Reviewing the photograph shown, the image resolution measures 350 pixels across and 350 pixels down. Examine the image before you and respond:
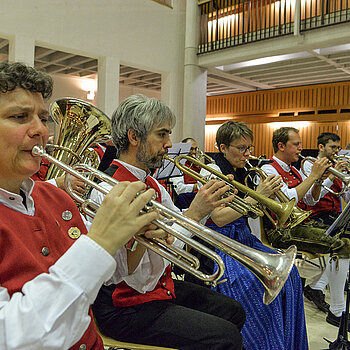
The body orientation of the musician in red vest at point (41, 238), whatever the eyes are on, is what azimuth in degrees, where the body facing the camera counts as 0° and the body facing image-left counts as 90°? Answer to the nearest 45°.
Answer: approximately 315°

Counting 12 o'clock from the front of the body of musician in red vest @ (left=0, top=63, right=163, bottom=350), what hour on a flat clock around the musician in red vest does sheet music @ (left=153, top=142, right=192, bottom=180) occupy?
The sheet music is roughly at 8 o'clock from the musician in red vest.

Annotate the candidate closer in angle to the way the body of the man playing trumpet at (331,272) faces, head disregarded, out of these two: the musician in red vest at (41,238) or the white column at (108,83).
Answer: the musician in red vest

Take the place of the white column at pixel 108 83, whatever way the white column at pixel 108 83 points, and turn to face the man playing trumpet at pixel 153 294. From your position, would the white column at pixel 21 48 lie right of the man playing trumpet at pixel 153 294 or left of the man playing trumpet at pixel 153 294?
right

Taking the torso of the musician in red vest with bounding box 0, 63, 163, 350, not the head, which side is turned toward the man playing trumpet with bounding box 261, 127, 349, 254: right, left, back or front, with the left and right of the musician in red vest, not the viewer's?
left

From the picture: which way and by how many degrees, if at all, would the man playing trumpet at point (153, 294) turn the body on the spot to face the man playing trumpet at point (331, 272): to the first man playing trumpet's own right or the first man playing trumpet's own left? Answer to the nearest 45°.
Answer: approximately 45° to the first man playing trumpet's own left

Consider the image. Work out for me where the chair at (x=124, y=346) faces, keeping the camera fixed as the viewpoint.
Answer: facing to the right of the viewer

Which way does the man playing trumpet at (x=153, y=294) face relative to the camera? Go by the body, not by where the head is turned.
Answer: to the viewer's right

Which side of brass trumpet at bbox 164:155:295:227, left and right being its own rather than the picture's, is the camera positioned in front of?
right
